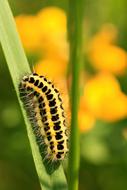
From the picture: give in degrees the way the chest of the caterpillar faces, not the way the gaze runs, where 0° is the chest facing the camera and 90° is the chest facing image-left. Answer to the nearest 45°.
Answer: approximately 90°

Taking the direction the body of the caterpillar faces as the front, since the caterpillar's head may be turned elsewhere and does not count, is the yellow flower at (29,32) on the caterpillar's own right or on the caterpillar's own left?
on the caterpillar's own right

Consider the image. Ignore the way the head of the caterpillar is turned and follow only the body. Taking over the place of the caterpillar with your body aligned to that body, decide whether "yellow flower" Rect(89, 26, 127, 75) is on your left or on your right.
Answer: on your right

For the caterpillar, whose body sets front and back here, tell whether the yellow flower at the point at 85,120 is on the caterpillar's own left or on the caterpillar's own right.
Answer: on the caterpillar's own right
